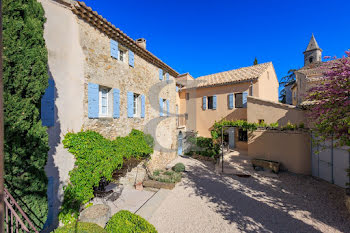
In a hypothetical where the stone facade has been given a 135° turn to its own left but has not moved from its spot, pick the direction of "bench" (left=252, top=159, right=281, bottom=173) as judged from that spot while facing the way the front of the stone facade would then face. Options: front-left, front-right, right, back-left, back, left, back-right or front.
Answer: right

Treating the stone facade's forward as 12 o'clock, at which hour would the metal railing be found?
The metal railing is roughly at 2 o'clock from the stone facade.

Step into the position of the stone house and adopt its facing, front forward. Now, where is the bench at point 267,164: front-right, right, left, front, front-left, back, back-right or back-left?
front-left

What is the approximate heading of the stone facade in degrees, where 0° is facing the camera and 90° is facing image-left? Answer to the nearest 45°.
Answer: approximately 315°

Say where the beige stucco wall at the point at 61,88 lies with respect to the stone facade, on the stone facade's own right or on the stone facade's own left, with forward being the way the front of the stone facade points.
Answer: on the stone facade's own right

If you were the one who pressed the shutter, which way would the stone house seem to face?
facing the viewer and to the right of the viewer
